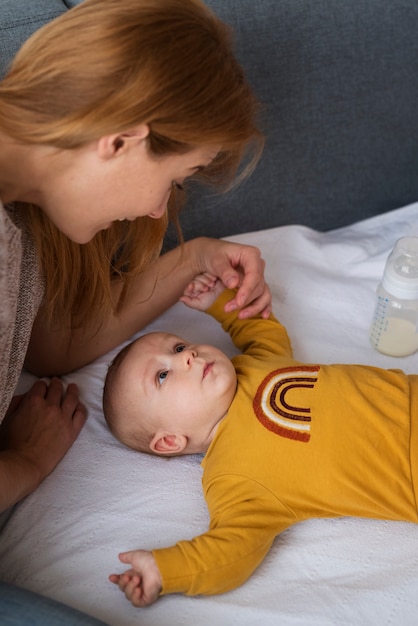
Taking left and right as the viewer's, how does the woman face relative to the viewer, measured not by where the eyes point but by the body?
facing to the right of the viewer
